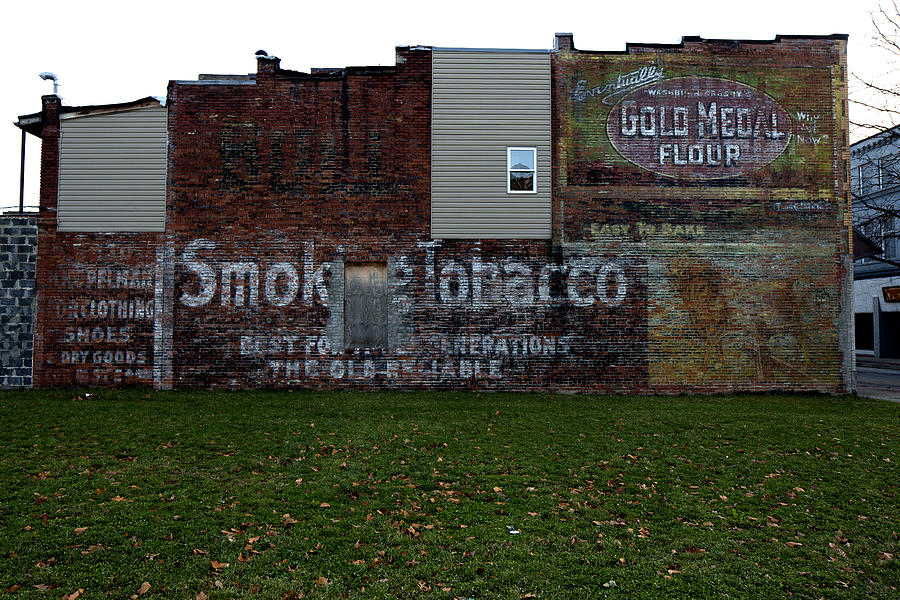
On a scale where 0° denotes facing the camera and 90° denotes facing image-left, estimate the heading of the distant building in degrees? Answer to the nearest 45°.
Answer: approximately 45°
